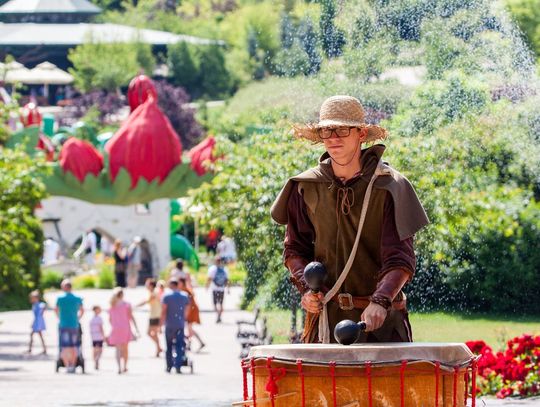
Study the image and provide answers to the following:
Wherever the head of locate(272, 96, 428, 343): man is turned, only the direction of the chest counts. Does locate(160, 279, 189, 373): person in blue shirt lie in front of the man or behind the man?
behind

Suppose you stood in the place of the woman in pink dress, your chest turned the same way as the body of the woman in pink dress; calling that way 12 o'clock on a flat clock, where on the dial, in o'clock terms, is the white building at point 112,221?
The white building is roughly at 12 o'clock from the woman in pink dress.

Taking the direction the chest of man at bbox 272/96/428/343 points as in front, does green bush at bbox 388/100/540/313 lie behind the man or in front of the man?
behind

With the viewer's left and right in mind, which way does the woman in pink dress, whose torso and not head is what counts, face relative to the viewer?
facing away from the viewer
